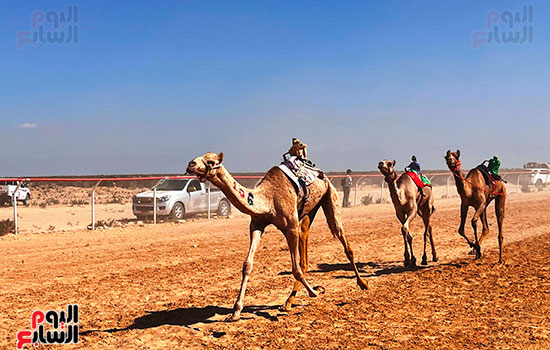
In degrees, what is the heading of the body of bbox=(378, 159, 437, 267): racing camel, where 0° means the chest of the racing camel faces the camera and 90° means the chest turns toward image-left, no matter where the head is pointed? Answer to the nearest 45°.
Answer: approximately 45°

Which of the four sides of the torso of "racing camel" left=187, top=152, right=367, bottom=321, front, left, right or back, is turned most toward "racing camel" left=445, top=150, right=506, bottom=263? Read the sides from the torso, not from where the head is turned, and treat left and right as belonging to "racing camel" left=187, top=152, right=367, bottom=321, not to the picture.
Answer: back

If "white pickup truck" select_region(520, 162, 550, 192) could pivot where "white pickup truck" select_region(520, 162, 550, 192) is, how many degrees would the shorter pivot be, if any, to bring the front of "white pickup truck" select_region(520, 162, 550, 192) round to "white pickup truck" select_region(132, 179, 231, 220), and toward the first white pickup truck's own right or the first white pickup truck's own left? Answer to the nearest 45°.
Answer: approximately 45° to the first white pickup truck's own left

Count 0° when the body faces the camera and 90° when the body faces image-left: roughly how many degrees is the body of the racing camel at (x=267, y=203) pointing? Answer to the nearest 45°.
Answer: approximately 45°

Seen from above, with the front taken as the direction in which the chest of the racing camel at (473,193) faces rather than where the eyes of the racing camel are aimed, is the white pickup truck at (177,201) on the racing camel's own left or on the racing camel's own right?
on the racing camel's own right
